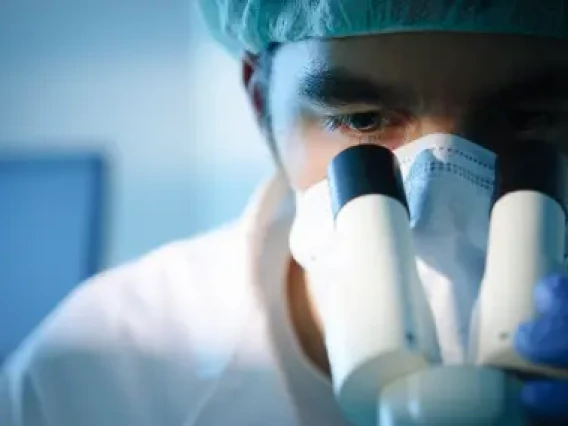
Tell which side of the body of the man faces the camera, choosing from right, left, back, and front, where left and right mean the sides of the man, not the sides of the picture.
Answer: front

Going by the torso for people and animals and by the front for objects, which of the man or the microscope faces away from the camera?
the microscope

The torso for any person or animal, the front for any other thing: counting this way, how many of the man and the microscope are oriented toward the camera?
1

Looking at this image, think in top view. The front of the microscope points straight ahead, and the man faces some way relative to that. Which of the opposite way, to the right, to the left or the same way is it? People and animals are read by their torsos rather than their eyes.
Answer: the opposite way

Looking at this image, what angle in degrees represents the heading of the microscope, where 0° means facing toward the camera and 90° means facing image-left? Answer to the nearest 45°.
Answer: approximately 180°
